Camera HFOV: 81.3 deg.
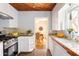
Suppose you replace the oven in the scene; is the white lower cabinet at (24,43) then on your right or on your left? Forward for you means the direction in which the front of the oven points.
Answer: on your left

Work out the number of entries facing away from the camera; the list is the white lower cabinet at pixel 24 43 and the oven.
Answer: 0

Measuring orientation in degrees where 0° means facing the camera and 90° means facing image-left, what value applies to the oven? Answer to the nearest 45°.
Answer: approximately 315°

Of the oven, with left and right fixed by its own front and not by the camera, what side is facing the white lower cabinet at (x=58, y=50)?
front

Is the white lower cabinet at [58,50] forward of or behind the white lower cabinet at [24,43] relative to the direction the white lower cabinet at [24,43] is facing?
forward
